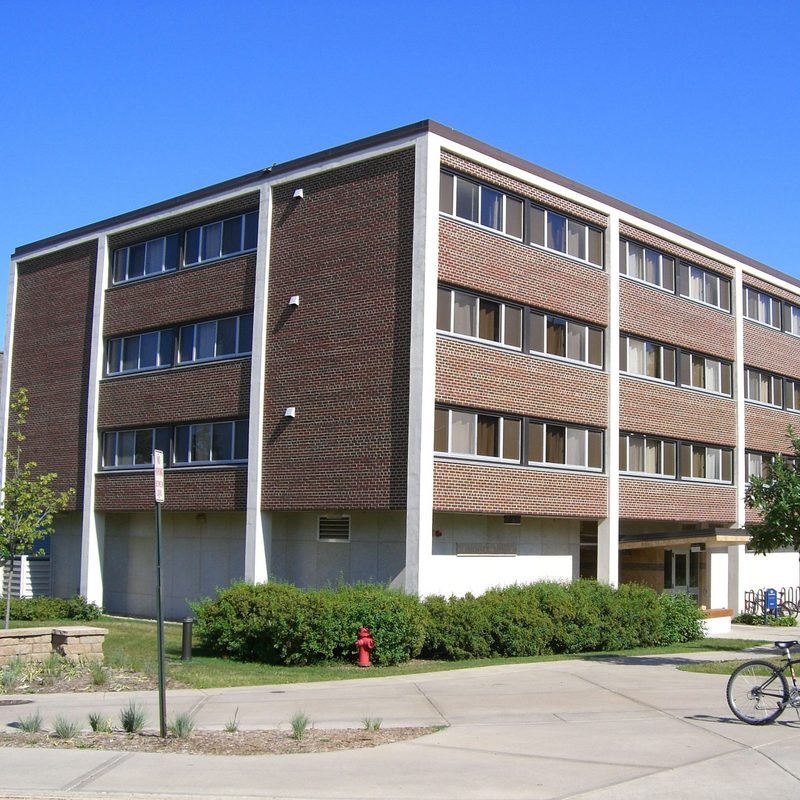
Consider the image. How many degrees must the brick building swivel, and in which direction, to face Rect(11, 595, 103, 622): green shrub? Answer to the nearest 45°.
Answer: approximately 135° to its right

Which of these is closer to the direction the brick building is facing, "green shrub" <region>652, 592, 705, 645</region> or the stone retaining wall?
the green shrub

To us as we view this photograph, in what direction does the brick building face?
facing the viewer and to the right of the viewer
